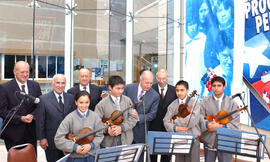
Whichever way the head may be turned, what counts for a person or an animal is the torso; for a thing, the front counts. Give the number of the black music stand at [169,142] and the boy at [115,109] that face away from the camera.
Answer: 1

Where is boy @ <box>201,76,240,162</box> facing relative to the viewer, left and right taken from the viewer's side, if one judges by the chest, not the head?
facing the viewer

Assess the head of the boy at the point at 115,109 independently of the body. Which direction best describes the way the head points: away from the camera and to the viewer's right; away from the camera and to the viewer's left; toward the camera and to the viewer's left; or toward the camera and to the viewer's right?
toward the camera and to the viewer's right

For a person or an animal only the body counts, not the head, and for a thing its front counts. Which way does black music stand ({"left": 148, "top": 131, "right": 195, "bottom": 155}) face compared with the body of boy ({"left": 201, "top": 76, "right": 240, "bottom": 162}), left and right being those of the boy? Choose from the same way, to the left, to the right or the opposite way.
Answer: the opposite way

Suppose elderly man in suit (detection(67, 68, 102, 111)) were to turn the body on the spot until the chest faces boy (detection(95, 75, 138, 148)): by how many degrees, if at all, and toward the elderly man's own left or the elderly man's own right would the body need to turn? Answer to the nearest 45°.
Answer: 0° — they already face them

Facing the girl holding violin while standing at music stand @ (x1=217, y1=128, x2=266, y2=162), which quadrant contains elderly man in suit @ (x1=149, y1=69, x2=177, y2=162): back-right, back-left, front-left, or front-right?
front-right

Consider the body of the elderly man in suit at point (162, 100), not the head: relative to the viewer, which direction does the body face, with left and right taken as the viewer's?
facing the viewer

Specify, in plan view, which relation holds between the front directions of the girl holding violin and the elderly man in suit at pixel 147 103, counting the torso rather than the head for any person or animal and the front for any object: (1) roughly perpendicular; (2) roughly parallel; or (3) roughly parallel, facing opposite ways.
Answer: roughly parallel

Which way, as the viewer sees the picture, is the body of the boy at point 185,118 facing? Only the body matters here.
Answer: toward the camera

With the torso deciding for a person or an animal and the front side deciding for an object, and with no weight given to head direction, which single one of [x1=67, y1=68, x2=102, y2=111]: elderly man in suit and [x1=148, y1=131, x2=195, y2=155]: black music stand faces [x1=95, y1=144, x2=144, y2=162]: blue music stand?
the elderly man in suit

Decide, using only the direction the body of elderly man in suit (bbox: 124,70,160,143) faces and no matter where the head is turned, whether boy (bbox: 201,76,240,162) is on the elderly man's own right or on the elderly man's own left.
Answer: on the elderly man's own left

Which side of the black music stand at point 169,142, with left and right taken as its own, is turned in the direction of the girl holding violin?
left

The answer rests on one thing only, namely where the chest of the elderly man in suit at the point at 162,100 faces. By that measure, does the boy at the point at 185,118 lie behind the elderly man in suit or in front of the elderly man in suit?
in front

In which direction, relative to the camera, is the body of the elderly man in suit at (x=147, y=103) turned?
toward the camera
